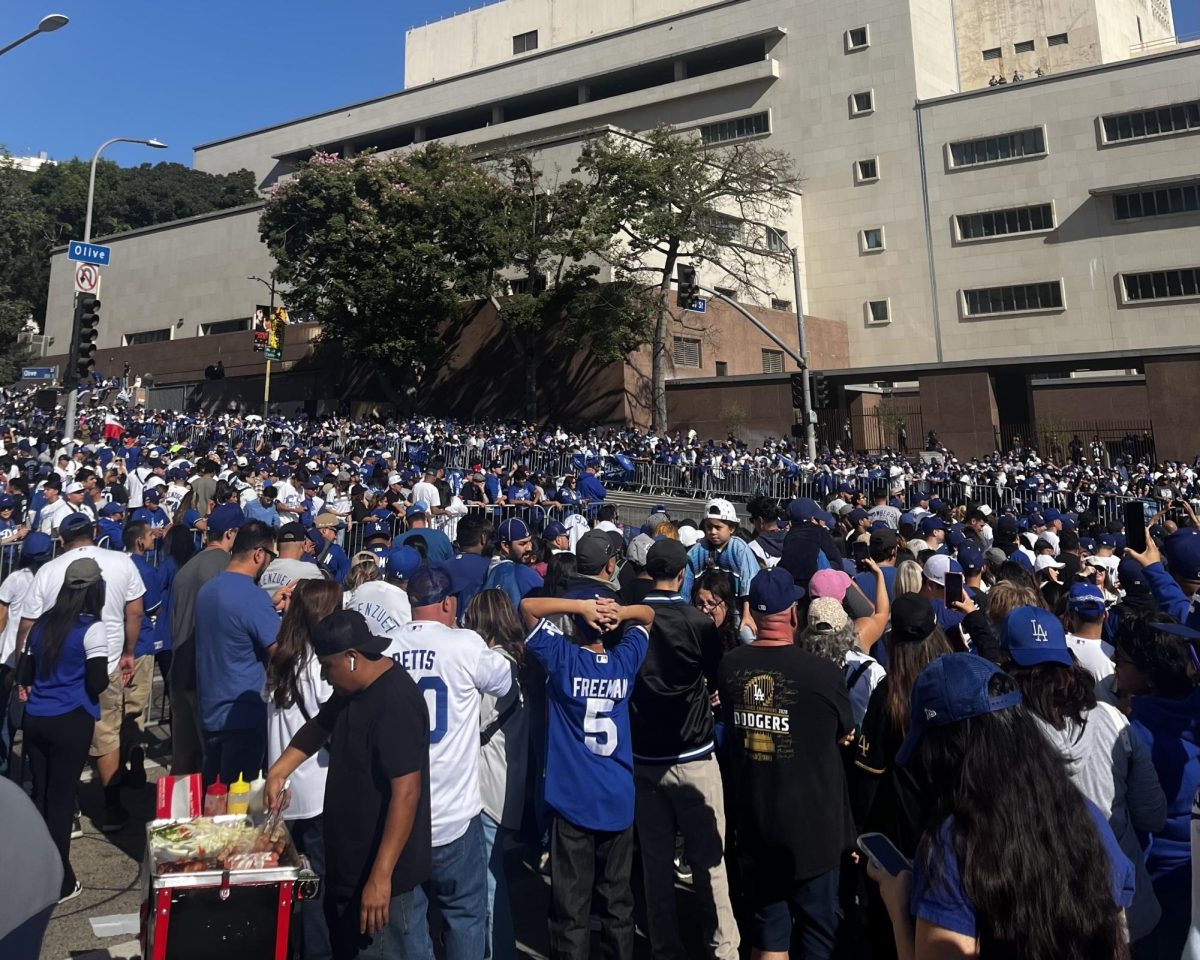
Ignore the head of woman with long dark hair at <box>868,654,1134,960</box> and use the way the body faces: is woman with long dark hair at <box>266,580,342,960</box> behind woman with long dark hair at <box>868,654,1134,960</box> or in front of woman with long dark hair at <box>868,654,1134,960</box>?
in front

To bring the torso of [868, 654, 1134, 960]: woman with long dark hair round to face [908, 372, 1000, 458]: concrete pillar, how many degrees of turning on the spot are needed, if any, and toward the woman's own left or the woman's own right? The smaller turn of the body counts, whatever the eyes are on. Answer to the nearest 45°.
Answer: approximately 45° to the woman's own right

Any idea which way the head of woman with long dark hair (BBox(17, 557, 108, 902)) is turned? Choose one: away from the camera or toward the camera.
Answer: away from the camera

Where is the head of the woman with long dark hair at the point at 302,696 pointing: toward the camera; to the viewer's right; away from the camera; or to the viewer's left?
away from the camera

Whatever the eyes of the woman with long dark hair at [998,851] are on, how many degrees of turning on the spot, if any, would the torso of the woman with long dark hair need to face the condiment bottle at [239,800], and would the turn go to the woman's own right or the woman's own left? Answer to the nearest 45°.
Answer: approximately 45° to the woman's own left

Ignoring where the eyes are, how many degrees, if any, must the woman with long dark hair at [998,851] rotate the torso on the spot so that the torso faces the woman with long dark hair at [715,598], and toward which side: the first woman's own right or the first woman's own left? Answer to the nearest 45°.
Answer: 0° — they already face them

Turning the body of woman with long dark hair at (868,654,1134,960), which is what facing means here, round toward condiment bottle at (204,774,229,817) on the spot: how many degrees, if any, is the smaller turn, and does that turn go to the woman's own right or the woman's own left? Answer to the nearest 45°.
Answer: approximately 45° to the woman's own left

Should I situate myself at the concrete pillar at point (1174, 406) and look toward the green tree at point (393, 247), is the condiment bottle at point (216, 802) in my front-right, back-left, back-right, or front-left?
front-left

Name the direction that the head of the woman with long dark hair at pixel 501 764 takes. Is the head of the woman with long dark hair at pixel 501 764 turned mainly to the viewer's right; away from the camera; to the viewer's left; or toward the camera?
away from the camera

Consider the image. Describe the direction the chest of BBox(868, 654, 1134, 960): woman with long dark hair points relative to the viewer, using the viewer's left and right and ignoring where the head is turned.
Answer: facing away from the viewer and to the left of the viewer

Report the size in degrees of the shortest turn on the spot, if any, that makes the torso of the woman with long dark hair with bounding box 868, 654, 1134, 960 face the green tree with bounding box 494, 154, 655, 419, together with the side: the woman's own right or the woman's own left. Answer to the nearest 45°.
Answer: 0° — they already face it

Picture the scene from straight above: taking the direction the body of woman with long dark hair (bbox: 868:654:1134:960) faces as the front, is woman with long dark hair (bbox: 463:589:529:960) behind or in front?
in front

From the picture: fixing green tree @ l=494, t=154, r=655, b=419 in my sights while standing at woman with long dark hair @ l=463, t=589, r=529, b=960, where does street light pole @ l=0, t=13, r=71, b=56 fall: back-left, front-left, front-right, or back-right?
front-left
